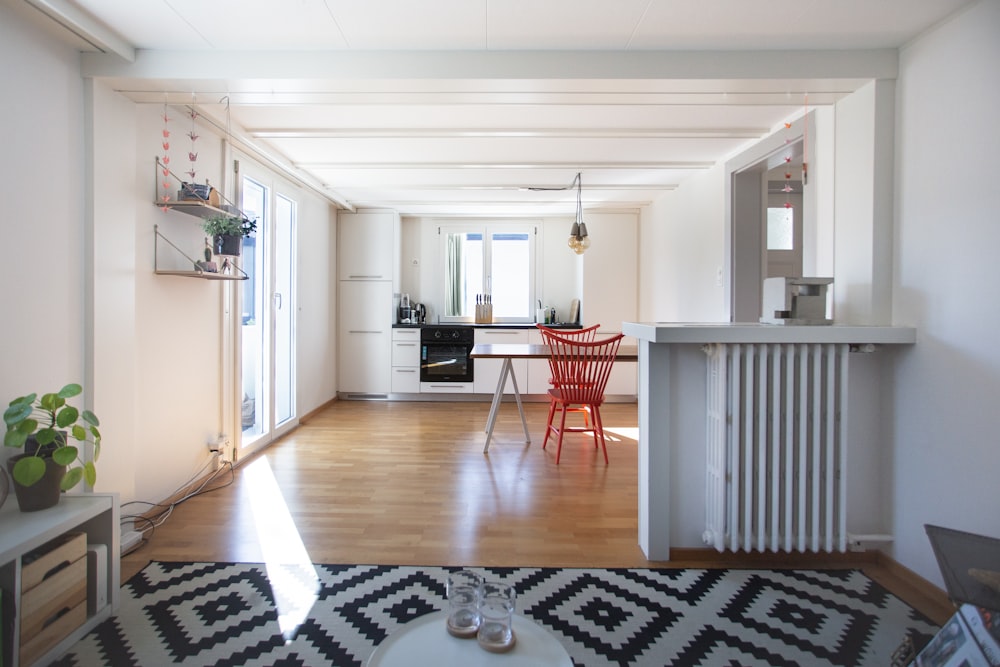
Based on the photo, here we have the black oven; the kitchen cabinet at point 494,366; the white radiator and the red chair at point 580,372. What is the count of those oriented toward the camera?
3

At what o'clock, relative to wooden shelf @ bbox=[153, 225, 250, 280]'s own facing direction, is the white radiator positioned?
The white radiator is roughly at 12 o'clock from the wooden shelf.

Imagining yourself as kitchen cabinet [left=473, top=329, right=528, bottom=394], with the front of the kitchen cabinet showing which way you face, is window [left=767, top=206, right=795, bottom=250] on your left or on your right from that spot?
on your left

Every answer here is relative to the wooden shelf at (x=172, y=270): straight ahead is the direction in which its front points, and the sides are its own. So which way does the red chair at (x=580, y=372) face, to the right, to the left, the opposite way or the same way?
to the left

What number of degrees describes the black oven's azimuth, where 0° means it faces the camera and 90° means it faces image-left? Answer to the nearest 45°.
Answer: approximately 0°

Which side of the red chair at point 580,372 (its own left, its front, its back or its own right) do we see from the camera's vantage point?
back

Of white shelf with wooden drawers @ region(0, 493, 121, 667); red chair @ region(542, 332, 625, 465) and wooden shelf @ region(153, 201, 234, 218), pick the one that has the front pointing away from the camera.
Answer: the red chair

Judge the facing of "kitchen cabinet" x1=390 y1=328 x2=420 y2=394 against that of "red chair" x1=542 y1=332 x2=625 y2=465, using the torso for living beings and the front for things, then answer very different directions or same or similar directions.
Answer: very different directions

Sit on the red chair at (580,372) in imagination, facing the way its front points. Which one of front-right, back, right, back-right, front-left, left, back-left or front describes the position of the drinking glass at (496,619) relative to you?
back

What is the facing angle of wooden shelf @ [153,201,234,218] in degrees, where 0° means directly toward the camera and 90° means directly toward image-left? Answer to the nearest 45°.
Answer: approximately 315°

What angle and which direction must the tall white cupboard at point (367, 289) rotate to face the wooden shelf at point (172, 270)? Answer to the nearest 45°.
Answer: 0° — it already faces it

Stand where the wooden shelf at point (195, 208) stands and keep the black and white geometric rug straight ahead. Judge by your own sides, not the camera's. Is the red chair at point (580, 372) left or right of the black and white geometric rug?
left
